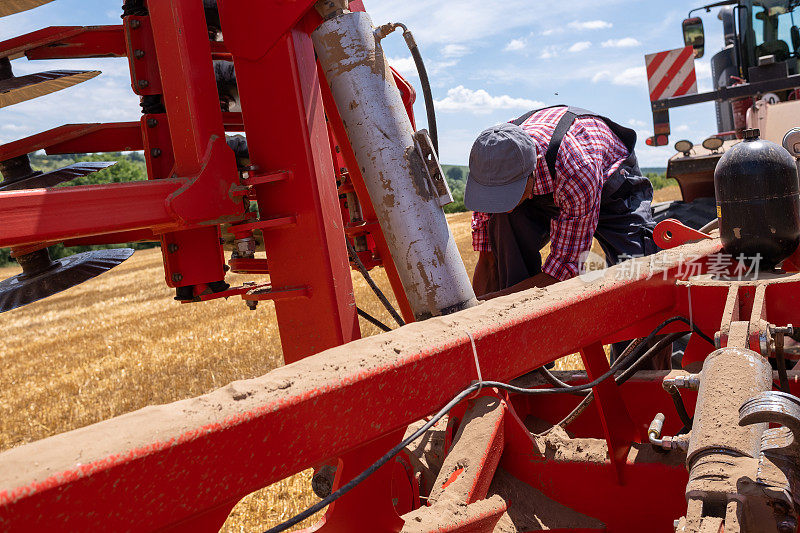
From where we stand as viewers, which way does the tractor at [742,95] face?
facing away from the viewer
